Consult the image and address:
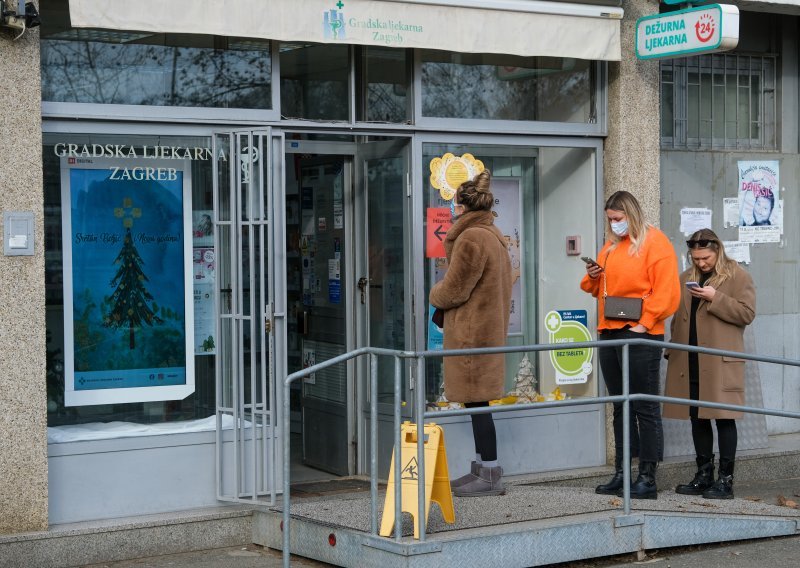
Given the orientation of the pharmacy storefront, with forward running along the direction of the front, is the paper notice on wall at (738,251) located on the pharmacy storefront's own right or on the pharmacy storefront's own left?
on the pharmacy storefront's own left

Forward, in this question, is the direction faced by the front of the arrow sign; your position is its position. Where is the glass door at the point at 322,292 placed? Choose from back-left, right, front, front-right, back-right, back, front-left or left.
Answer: back-right

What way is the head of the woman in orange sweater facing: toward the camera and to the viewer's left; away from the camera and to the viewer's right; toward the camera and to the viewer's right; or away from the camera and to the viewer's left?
toward the camera and to the viewer's left

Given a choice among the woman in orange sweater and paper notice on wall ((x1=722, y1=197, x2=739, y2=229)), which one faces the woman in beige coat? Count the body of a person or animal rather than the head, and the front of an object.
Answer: the paper notice on wall

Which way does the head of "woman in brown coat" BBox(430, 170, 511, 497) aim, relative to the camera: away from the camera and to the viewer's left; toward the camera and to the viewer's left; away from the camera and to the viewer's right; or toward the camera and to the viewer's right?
away from the camera and to the viewer's left

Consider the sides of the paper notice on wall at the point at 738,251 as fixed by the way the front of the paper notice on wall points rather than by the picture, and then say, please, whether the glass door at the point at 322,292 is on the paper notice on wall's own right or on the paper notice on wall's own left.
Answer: on the paper notice on wall's own right

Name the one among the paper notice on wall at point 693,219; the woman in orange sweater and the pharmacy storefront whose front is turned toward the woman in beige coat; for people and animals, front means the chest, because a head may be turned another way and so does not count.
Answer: the paper notice on wall

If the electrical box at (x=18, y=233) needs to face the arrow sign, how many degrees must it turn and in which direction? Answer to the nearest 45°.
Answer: approximately 90° to its left
